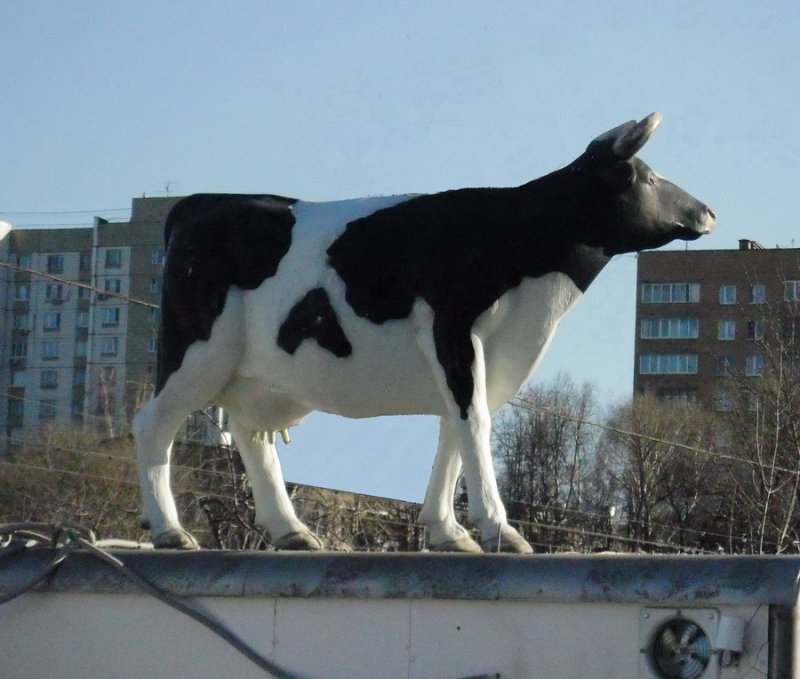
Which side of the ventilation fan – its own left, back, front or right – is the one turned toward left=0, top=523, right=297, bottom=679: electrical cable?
right

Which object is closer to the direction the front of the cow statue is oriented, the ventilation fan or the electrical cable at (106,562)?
the ventilation fan

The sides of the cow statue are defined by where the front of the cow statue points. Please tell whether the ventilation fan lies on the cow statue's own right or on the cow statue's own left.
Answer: on the cow statue's own right

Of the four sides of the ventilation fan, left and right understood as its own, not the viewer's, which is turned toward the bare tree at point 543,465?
back

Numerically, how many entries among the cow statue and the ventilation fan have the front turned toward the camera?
1

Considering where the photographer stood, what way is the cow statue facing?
facing to the right of the viewer

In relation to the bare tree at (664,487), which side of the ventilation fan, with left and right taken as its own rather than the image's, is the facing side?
back

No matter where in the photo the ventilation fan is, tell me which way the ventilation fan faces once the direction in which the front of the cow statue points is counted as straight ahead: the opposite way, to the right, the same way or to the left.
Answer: to the right

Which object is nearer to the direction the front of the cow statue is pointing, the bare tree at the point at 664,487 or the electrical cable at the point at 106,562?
the bare tree

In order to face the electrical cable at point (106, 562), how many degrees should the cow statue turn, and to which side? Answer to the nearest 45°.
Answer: approximately 135° to its right

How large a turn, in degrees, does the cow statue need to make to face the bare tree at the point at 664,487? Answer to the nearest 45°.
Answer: approximately 90° to its left

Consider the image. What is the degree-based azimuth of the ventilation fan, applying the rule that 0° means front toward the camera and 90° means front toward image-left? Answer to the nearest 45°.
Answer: approximately 0°
